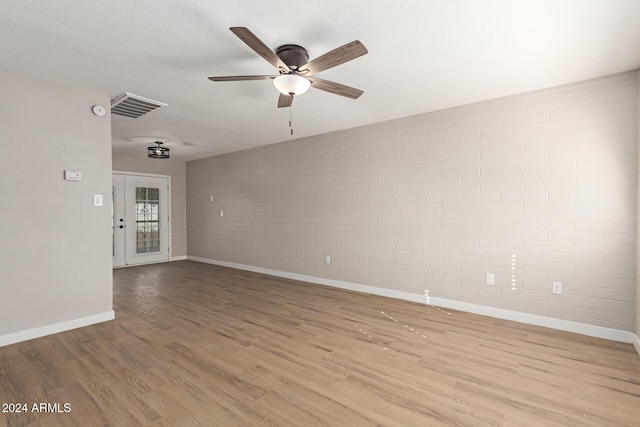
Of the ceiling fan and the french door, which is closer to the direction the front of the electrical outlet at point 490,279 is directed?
the ceiling fan

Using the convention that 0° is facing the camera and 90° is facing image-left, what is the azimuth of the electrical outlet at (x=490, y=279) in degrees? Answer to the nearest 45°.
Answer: approximately 0°

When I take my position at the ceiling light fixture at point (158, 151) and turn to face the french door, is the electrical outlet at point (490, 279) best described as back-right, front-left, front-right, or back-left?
back-right

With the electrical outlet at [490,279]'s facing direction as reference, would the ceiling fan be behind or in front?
in front

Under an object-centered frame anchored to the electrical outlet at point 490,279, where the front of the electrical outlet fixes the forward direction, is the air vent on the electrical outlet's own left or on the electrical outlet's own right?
on the electrical outlet's own right

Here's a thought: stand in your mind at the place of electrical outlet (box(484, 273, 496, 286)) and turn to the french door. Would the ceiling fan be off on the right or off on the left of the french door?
left

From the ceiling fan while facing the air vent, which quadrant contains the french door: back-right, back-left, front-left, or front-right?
front-right

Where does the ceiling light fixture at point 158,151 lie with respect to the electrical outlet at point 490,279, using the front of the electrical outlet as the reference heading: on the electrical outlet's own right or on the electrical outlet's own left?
on the electrical outlet's own right

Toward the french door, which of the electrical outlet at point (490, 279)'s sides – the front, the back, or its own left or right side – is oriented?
right

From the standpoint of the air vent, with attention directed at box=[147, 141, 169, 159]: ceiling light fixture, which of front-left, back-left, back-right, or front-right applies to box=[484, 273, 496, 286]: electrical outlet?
back-right

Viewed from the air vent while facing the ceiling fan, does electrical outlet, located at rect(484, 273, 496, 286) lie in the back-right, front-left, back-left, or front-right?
front-left
